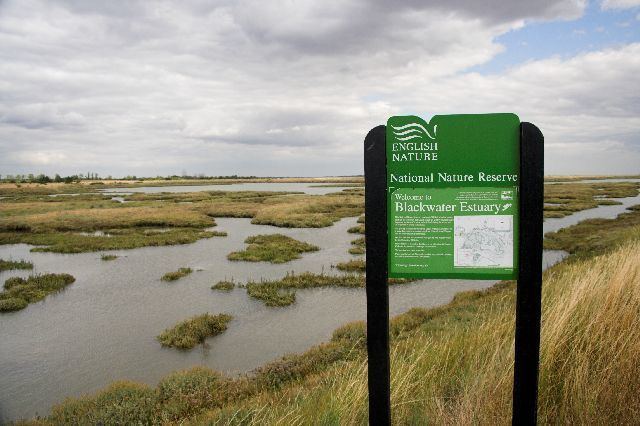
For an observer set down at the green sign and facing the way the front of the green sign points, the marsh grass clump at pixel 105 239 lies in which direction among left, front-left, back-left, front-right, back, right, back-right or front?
back-right

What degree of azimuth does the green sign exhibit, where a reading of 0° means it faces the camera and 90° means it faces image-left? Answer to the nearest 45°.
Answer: approximately 0°

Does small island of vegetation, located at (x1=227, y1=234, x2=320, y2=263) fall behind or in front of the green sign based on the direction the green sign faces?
behind

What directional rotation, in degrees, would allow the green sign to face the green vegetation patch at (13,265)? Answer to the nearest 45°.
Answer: approximately 135° to its right

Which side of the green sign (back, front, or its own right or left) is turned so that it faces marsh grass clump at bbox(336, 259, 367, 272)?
back

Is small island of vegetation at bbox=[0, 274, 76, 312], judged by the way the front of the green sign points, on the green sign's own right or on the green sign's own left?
on the green sign's own right

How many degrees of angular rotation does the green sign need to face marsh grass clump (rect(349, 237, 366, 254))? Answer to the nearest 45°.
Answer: approximately 180°

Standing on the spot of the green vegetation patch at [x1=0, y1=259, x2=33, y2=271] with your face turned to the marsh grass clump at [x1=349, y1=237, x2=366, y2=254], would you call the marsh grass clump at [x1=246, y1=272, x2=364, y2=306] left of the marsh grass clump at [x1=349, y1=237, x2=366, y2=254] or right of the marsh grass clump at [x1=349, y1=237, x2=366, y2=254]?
right
